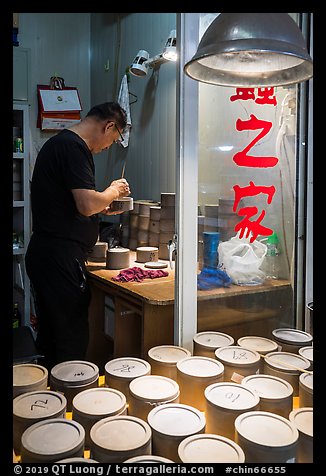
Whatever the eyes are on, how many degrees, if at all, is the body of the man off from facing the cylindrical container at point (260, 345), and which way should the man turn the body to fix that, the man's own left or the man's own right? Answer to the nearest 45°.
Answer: approximately 45° to the man's own right

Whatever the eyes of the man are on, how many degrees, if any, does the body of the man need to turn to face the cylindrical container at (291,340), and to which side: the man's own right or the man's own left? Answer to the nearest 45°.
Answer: approximately 45° to the man's own right

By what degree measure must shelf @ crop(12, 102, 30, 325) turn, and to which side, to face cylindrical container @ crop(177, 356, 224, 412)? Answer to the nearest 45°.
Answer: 0° — it already faces it

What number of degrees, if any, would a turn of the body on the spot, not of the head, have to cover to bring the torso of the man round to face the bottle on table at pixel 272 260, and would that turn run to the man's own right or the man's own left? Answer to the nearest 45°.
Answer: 0° — they already face it

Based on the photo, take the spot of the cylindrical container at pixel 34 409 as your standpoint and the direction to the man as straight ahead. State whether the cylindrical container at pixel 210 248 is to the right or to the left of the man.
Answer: right

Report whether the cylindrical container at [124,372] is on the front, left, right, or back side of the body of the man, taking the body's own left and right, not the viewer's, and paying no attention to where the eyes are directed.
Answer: right

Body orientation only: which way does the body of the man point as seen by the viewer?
to the viewer's right

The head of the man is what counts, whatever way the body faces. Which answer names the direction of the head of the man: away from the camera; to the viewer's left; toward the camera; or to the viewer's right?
to the viewer's right

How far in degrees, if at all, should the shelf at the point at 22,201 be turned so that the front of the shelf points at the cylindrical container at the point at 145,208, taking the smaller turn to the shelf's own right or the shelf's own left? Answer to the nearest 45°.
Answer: approximately 45° to the shelf's own left
